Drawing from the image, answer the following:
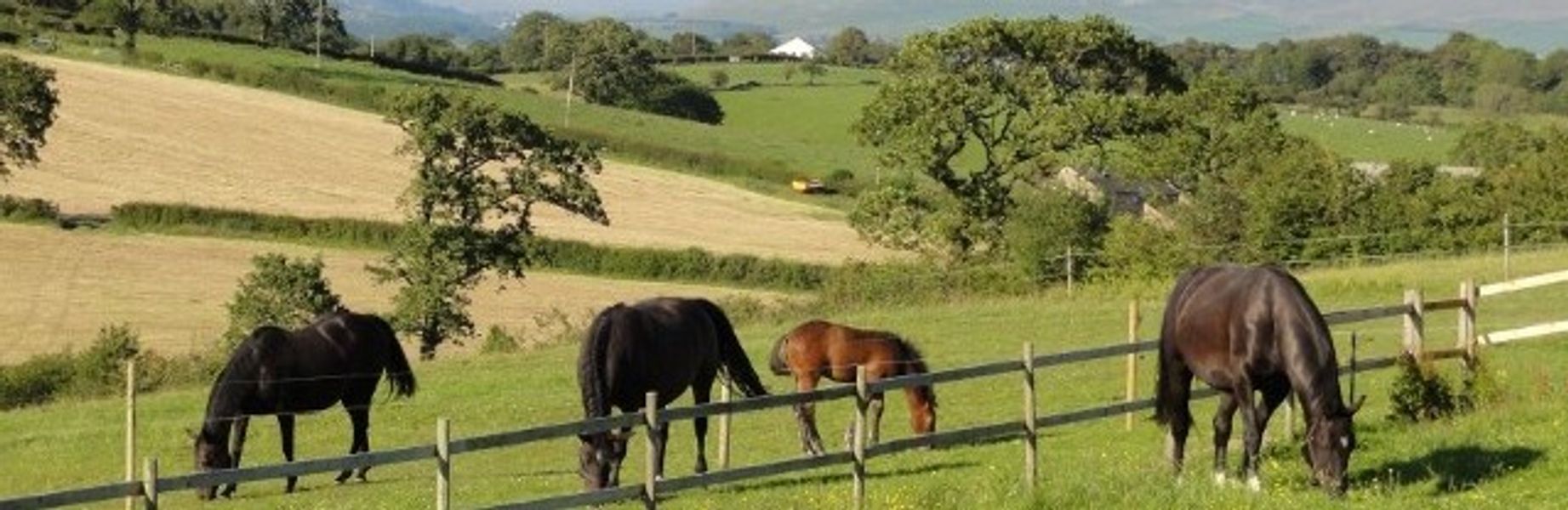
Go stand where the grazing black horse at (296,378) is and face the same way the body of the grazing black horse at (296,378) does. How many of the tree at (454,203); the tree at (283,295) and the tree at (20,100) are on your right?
3

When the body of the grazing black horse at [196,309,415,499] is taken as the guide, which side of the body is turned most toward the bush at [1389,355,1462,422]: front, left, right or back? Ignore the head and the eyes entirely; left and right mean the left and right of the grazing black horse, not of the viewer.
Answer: back

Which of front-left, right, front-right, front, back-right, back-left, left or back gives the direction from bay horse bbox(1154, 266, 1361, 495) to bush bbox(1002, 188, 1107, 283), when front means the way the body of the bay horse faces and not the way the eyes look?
back-left

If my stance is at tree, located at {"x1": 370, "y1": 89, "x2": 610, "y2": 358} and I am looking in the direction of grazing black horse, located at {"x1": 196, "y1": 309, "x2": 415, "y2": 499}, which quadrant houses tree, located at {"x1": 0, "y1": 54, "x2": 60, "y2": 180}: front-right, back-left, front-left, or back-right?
back-right

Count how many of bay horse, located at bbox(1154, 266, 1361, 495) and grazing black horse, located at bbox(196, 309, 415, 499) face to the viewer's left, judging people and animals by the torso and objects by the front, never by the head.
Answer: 1

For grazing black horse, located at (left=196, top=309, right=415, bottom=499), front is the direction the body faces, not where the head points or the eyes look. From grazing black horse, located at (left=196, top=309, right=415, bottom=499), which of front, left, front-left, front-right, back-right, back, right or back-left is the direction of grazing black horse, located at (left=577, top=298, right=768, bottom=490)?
back-left

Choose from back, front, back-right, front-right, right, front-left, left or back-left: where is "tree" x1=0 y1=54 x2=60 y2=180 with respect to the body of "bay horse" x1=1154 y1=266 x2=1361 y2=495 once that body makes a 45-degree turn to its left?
back-left

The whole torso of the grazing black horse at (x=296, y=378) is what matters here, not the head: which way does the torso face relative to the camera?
to the viewer's left

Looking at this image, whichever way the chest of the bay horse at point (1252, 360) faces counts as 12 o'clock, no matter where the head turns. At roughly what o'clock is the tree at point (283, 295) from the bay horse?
The tree is roughly at 6 o'clock from the bay horse.

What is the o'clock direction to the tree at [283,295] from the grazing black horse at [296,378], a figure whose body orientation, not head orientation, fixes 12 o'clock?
The tree is roughly at 3 o'clock from the grazing black horse.

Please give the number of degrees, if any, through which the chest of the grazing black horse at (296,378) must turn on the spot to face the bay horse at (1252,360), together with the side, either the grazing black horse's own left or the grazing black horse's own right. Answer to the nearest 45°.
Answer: approximately 135° to the grazing black horse's own left

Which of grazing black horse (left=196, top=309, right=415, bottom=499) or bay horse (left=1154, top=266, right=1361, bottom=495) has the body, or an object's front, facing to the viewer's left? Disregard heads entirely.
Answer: the grazing black horse

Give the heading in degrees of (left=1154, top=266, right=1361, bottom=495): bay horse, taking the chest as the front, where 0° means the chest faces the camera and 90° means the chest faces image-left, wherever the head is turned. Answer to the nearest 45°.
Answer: approximately 315°
